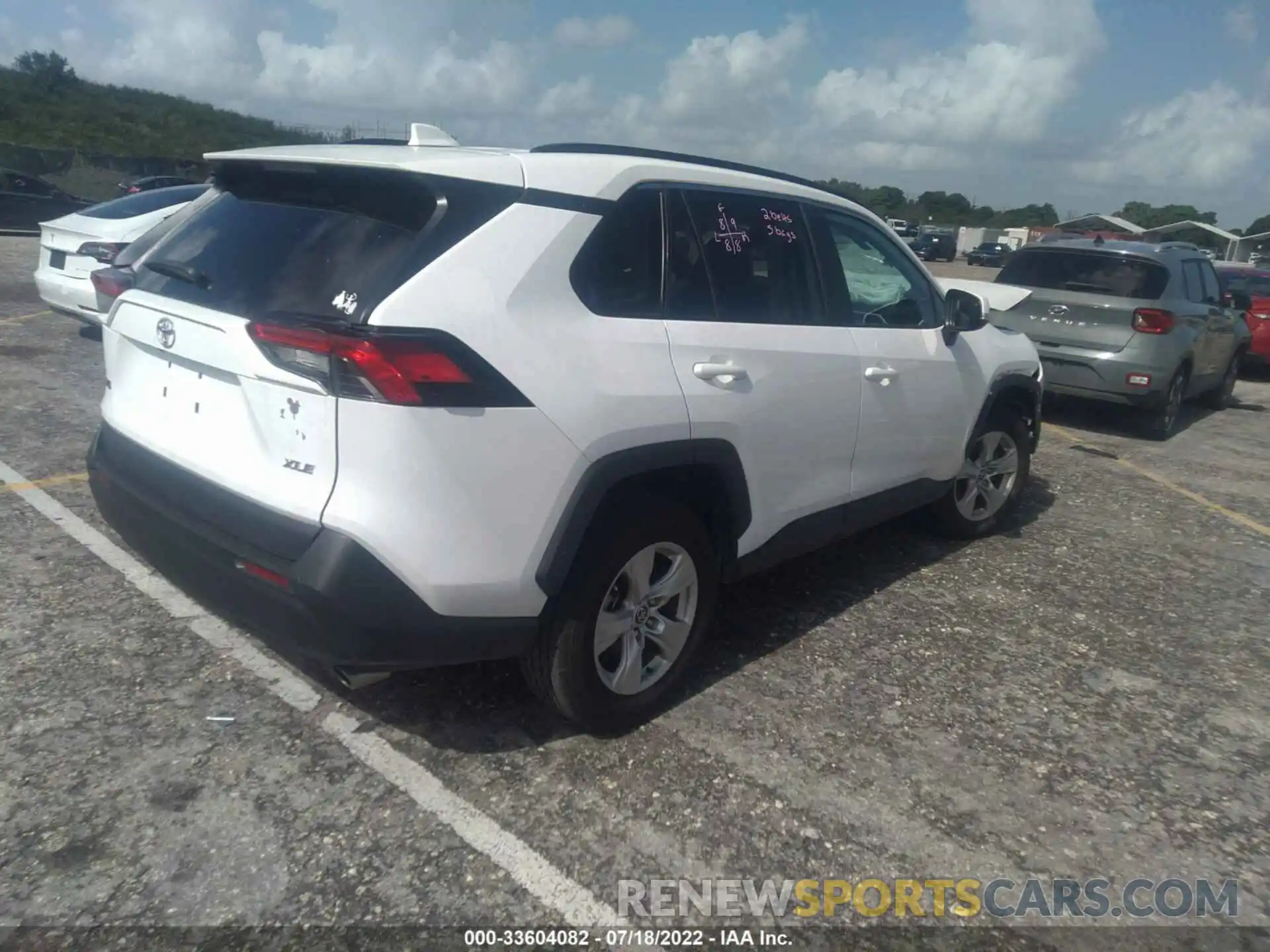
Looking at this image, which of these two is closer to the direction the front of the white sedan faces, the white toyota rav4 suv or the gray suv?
the gray suv

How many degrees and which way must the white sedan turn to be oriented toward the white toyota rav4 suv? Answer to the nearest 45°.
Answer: approximately 135° to its right

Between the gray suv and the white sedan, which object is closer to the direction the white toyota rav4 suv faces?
the gray suv

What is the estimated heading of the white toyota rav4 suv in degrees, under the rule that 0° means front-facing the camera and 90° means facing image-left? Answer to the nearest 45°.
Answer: approximately 225°

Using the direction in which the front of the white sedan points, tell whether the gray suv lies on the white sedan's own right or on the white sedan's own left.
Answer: on the white sedan's own right

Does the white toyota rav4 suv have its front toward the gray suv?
yes

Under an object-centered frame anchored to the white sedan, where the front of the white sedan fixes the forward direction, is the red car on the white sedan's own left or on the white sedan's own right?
on the white sedan's own right

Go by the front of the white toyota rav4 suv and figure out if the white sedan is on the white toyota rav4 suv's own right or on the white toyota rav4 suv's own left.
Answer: on the white toyota rav4 suv's own left

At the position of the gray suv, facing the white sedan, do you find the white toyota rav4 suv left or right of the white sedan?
left

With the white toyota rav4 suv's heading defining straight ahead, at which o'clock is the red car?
The red car is roughly at 12 o'clock from the white toyota rav4 suv.

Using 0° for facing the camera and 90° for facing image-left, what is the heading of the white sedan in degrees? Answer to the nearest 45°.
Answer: approximately 225°

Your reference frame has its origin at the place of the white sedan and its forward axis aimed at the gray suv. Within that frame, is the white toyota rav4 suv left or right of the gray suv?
right
